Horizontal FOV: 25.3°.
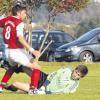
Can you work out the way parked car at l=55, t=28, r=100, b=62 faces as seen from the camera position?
facing the viewer and to the left of the viewer

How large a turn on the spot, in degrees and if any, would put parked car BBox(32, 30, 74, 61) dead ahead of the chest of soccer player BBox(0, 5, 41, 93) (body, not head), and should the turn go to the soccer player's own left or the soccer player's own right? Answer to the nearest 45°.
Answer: approximately 45° to the soccer player's own left

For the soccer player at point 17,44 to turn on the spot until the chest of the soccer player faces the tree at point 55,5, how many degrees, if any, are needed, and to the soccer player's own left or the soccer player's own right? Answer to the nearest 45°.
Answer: approximately 45° to the soccer player's own left

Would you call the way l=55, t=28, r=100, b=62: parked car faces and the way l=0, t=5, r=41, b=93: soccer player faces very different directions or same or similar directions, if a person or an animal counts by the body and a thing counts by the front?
very different directions

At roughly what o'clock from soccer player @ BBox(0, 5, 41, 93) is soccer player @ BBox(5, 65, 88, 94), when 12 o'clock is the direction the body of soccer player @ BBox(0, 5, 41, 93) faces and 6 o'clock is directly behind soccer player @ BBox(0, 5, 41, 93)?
soccer player @ BBox(5, 65, 88, 94) is roughly at 2 o'clock from soccer player @ BBox(0, 5, 41, 93).

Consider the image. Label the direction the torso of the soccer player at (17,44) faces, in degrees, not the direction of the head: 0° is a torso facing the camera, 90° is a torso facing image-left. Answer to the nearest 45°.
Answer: approximately 225°
